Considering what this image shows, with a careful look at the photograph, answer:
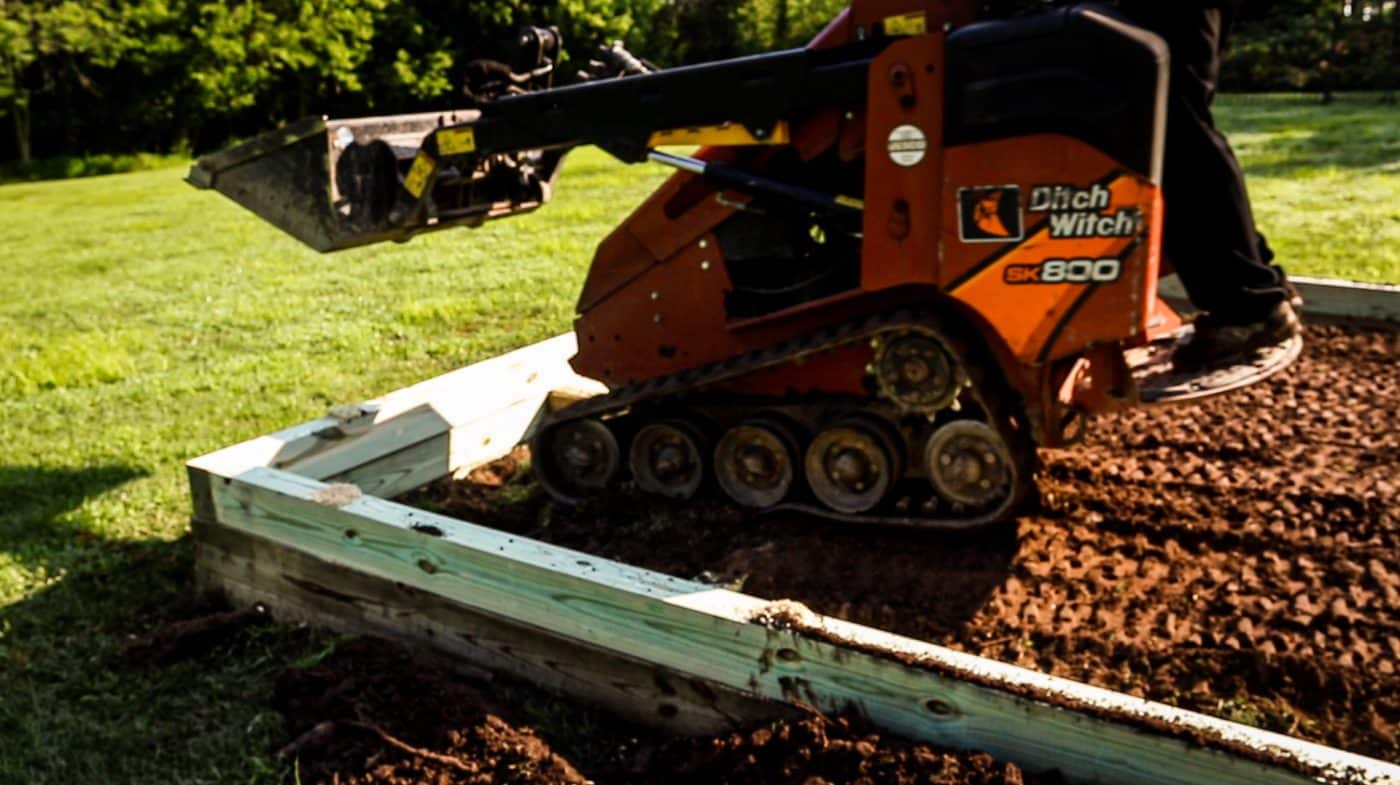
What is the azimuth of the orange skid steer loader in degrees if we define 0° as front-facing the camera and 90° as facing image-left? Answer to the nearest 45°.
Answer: approximately 90°
